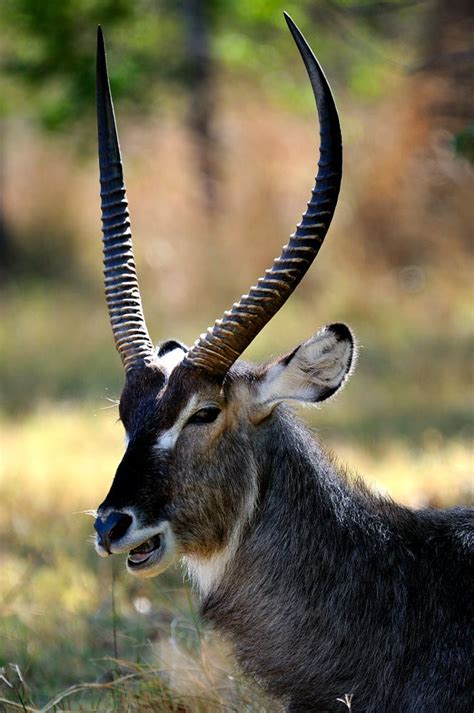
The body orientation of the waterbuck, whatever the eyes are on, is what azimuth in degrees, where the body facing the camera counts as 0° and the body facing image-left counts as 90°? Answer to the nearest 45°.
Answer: approximately 90°
